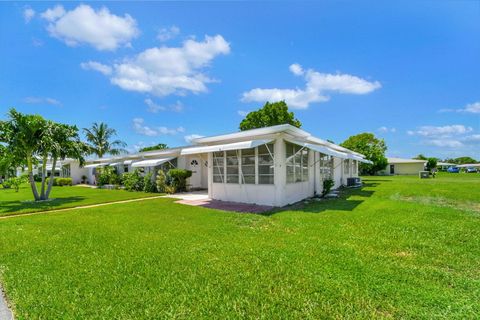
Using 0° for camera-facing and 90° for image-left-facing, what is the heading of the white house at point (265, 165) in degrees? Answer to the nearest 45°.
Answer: approximately 45°

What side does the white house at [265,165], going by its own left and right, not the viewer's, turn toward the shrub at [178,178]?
right

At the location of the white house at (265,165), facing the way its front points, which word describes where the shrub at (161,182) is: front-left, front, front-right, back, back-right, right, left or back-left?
right

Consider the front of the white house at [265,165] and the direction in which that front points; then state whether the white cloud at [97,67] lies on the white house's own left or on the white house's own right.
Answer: on the white house's own right
